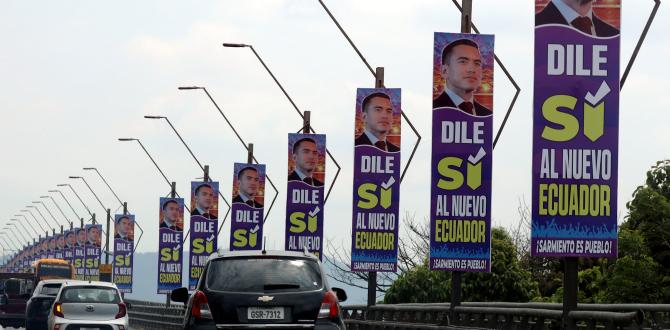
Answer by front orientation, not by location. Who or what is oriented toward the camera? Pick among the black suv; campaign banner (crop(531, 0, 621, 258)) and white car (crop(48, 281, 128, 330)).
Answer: the campaign banner

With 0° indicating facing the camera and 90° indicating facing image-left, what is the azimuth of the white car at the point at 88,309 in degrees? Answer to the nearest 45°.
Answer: approximately 180°

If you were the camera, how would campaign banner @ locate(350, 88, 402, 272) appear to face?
facing the viewer

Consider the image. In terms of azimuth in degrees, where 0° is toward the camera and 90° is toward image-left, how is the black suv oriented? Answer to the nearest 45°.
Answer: approximately 180°

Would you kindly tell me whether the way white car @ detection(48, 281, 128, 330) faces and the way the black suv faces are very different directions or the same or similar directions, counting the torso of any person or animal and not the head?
same or similar directions

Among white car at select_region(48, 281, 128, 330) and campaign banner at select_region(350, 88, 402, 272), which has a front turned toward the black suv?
the campaign banner

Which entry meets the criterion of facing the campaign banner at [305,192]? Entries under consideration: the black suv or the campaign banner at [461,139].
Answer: the black suv

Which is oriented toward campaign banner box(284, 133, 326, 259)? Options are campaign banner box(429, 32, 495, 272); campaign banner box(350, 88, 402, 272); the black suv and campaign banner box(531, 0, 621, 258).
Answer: the black suv

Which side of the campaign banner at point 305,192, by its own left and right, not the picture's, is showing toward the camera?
front

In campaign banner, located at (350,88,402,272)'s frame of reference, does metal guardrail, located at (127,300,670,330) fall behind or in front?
in front

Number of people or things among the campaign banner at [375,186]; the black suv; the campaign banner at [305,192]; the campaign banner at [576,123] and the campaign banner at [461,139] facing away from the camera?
1

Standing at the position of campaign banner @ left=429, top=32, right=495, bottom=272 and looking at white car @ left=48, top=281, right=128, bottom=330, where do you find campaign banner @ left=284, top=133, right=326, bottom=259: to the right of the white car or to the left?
right

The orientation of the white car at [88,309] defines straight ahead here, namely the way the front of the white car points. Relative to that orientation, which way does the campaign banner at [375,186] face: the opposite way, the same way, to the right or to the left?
the opposite way
